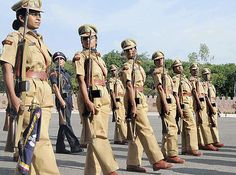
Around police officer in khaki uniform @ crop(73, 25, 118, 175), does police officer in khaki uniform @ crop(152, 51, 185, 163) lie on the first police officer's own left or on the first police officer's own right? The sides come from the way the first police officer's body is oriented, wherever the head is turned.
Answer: on the first police officer's own left

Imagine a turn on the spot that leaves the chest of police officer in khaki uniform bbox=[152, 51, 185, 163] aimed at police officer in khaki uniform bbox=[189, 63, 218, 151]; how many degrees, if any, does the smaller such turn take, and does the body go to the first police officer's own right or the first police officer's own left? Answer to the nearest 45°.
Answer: approximately 135° to the first police officer's own left

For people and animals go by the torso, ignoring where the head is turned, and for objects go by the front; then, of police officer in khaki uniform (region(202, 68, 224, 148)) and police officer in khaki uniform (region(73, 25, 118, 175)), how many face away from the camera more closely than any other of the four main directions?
0

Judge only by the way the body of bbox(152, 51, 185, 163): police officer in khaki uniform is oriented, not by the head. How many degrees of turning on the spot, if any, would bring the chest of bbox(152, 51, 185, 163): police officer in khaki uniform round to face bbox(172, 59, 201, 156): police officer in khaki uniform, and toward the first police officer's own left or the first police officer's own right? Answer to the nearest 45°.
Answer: approximately 135° to the first police officer's own left
